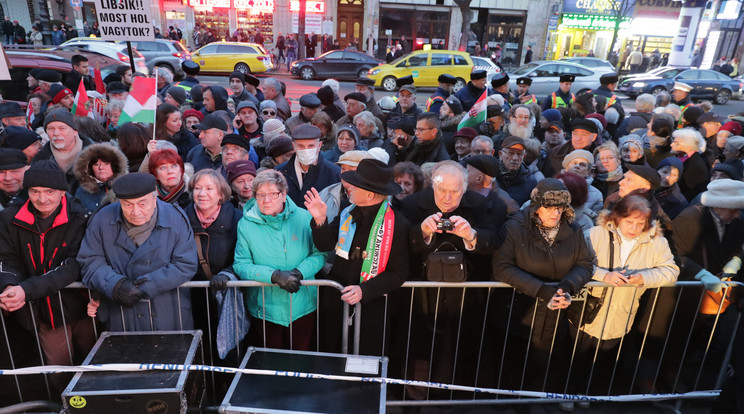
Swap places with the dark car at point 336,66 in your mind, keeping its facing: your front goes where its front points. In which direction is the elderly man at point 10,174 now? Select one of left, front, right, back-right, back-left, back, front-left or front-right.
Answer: left

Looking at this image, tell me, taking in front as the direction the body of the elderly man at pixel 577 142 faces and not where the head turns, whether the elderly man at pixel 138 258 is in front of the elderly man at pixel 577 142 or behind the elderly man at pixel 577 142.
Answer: in front

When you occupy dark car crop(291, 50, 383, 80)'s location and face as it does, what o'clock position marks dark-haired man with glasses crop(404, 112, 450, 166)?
The dark-haired man with glasses is roughly at 9 o'clock from the dark car.

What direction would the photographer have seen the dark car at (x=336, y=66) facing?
facing to the left of the viewer

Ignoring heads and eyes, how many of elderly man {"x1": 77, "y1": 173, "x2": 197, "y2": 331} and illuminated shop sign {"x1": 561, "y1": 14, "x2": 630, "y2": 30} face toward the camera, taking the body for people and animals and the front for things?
2

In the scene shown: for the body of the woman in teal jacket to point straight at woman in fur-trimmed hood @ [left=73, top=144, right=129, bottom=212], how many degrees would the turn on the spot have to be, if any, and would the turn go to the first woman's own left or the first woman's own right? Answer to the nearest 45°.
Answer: approximately 135° to the first woman's own right
